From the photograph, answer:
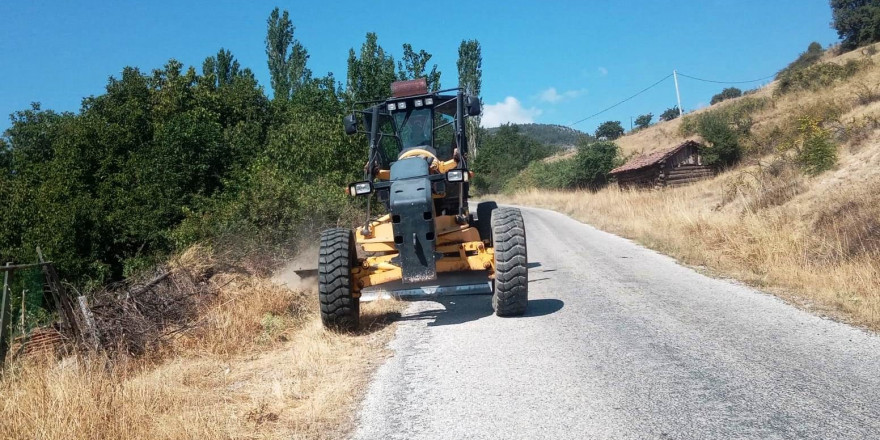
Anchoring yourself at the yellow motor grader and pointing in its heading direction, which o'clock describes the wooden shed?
The wooden shed is roughly at 7 o'clock from the yellow motor grader.

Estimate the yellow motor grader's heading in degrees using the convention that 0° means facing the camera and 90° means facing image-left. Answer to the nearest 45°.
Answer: approximately 0°

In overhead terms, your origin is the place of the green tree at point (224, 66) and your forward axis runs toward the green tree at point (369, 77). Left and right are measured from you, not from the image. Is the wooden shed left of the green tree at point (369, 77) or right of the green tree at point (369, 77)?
right

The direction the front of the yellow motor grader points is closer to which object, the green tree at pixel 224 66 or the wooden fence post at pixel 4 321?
the wooden fence post

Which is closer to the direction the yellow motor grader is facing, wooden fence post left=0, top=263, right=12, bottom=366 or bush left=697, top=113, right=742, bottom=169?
the wooden fence post

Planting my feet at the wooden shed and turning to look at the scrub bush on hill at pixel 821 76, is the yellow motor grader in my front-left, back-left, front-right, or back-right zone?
back-right

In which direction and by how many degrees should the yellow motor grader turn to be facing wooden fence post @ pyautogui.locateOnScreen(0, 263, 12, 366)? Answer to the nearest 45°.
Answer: approximately 45° to its right

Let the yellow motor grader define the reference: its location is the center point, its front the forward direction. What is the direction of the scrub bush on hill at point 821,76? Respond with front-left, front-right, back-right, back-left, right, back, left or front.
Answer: back-left

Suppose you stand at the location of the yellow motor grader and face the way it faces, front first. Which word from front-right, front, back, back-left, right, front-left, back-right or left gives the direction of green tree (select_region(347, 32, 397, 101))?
back

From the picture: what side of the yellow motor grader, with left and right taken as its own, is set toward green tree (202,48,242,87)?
back

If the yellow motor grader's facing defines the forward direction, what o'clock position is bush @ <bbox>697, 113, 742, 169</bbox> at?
The bush is roughly at 7 o'clock from the yellow motor grader.
